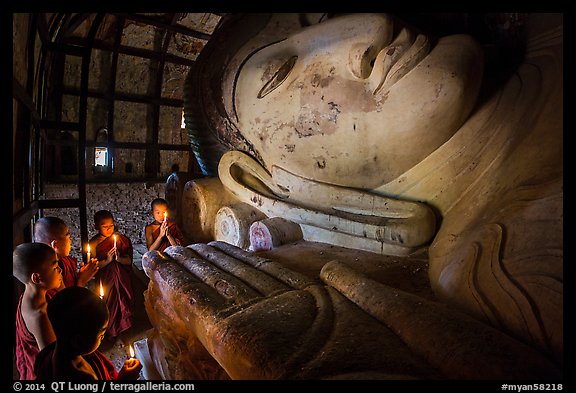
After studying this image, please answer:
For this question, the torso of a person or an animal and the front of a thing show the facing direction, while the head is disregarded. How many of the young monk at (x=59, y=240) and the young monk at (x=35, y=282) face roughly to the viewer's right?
2

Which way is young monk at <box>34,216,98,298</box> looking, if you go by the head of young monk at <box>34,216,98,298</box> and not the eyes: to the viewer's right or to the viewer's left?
to the viewer's right

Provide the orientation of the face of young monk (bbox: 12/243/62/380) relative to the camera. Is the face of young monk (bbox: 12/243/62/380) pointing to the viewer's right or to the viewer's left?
to the viewer's right

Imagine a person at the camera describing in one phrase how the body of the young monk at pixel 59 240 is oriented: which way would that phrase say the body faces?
to the viewer's right

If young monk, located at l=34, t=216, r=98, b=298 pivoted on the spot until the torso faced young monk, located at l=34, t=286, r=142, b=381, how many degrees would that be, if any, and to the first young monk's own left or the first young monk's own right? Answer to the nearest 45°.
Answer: approximately 90° to the first young monk's own right

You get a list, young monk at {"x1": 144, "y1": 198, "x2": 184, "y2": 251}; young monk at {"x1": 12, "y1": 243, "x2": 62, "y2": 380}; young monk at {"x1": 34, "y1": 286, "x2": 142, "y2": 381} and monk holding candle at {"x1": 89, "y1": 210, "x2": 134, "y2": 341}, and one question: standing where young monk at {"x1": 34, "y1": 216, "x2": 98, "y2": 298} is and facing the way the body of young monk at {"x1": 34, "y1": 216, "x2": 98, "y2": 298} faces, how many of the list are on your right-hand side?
2

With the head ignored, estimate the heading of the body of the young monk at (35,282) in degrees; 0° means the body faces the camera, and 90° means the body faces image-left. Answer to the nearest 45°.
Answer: approximately 270°
